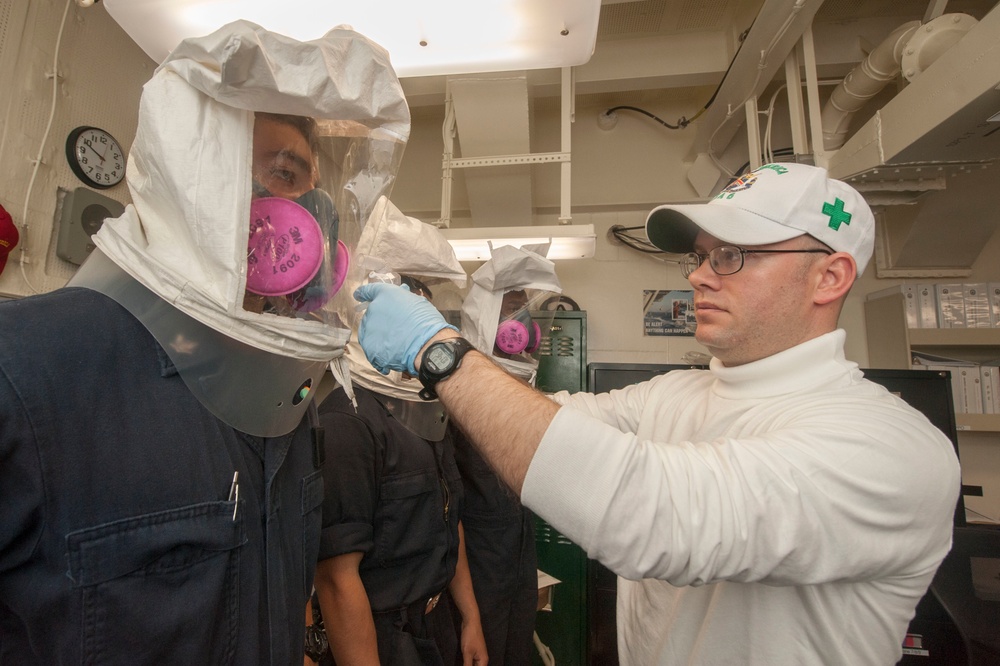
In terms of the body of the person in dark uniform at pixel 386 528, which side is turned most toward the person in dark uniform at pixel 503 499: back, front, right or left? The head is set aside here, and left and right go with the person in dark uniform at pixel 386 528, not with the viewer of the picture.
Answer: left

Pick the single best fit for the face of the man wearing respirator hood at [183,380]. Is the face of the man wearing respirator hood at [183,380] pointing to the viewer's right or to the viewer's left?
to the viewer's right

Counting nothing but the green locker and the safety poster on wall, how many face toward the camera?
2

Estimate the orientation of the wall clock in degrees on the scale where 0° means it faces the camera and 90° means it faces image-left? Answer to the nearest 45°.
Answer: approximately 315°

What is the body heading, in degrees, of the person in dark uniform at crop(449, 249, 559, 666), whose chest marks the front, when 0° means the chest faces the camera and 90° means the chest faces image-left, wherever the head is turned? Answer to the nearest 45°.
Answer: approximately 315°

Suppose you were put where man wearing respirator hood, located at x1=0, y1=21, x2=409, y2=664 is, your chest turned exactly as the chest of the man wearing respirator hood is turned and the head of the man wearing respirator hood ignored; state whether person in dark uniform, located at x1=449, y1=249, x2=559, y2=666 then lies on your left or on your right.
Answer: on your left

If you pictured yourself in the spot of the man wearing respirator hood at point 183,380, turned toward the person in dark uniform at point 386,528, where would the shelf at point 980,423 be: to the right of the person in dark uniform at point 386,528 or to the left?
right
